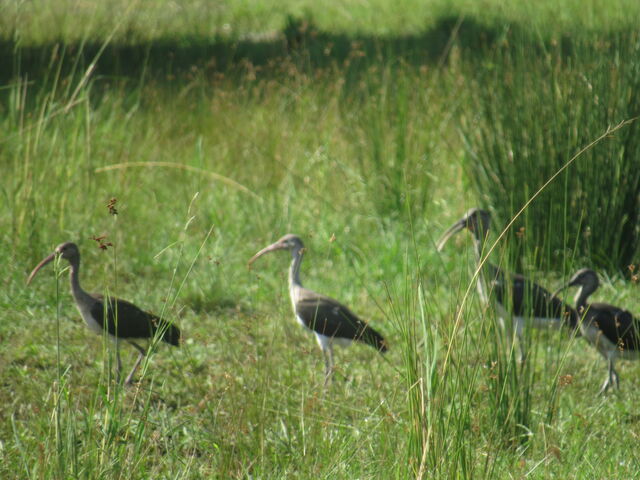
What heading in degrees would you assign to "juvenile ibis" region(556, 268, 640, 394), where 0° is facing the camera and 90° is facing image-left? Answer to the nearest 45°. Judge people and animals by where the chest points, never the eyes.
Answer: approximately 90°

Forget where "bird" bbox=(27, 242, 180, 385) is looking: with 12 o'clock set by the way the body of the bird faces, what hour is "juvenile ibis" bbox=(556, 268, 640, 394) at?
The juvenile ibis is roughly at 6 o'clock from the bird.

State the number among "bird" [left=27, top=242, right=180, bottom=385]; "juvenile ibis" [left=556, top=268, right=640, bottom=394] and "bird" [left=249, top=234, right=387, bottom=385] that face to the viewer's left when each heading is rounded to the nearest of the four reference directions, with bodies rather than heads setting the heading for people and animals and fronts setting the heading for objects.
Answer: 3

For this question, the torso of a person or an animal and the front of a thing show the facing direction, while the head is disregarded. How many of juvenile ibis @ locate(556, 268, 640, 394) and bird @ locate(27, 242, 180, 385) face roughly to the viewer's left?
2

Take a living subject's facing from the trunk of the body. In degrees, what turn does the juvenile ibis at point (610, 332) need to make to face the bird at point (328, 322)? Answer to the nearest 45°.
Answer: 0° — it already faces it

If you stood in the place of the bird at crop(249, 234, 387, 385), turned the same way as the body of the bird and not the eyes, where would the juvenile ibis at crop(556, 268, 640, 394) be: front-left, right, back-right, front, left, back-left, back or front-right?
back

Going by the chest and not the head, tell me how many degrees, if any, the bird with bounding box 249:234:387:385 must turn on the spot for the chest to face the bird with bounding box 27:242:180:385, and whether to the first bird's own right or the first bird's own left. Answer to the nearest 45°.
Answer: approximately 45° to the first bird's own left

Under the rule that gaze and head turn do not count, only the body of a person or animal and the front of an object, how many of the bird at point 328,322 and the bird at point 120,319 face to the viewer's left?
2

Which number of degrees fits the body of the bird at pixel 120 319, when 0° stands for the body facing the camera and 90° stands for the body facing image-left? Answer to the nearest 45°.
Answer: approximately 90°

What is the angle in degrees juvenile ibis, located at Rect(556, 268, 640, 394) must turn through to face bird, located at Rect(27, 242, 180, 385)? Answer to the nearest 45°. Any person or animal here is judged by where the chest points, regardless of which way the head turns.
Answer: approximately 45° to its left

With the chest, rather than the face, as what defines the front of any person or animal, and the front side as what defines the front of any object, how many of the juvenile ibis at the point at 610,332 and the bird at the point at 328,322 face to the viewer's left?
2

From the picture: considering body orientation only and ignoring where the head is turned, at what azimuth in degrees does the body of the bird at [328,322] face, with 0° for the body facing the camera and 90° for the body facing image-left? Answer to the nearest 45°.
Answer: approximately 90°
